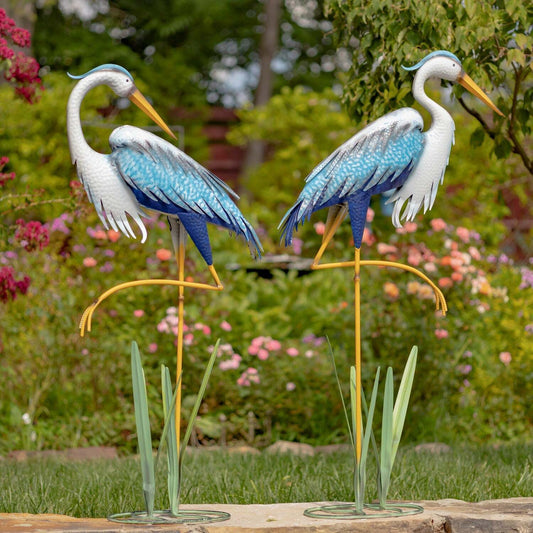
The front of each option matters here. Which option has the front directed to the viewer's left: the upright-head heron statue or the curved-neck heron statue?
the curved-neck heron statue

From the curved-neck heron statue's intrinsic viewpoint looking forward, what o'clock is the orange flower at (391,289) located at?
The orange flower is roughly at 4 o'clock from the curved-neck heron statue.

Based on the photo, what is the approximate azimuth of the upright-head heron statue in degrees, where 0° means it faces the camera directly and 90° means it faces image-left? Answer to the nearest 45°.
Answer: approximately 270°

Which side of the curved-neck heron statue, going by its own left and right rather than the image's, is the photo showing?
left

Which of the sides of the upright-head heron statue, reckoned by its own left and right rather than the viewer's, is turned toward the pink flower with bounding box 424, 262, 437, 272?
left

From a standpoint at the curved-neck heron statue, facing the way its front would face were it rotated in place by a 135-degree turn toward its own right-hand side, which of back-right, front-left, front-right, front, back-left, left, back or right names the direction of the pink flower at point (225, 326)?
front-left

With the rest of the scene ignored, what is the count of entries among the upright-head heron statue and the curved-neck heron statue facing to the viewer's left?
1

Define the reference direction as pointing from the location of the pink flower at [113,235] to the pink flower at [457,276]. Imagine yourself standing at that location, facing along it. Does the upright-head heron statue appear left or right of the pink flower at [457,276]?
right

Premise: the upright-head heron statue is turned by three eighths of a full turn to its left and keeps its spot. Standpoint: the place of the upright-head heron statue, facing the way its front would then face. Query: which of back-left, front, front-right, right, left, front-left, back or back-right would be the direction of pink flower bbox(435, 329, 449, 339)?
front-right

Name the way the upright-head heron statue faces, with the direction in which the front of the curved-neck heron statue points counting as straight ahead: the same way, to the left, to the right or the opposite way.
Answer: the opposite way
